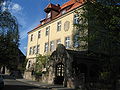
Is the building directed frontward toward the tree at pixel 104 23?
no

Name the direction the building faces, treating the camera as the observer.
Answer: facing the viewer and to the left of the viewer

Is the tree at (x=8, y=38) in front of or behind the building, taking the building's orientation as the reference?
in front
